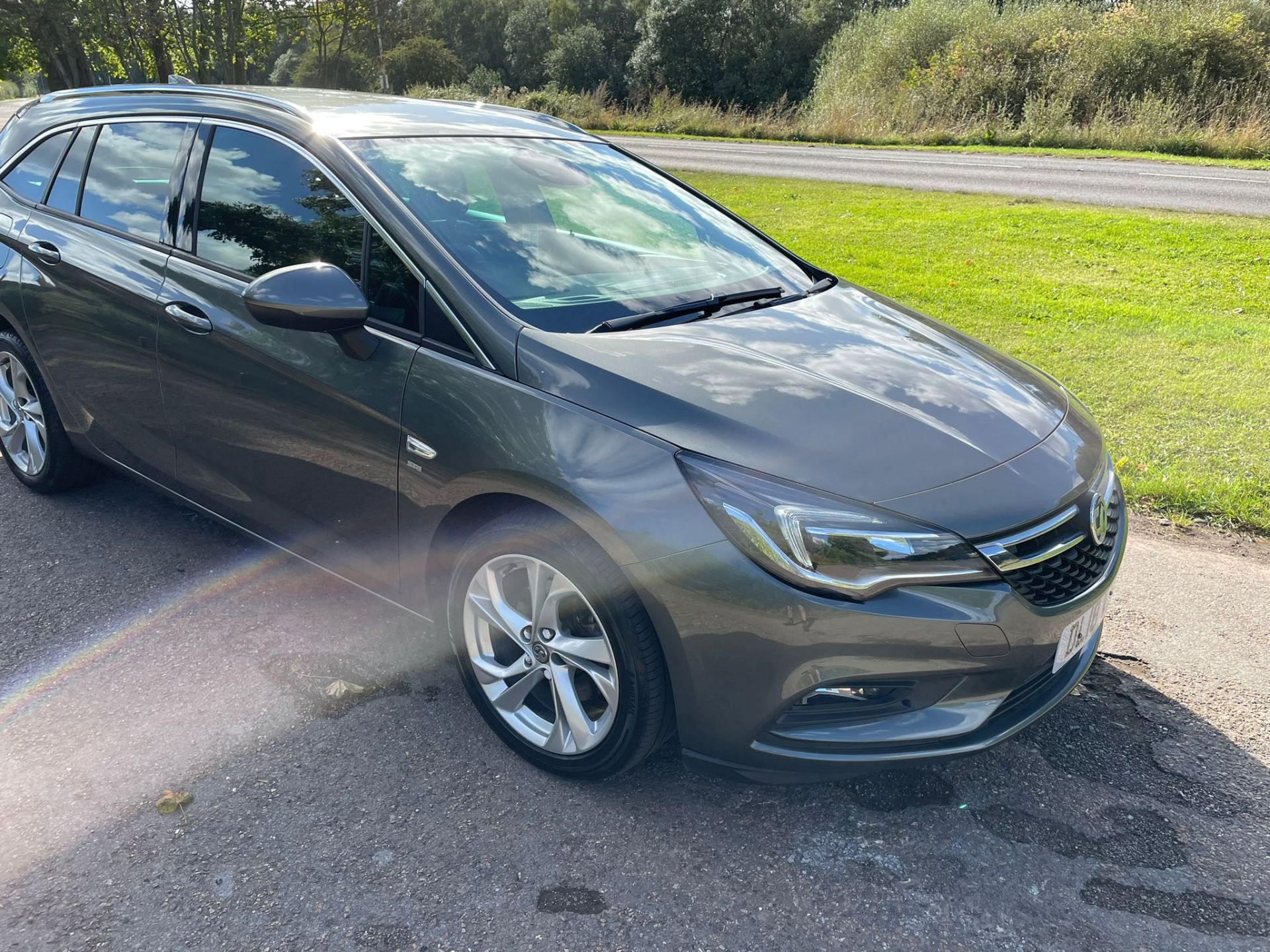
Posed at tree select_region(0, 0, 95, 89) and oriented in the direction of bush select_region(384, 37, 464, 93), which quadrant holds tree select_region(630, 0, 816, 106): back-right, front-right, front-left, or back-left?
front-right

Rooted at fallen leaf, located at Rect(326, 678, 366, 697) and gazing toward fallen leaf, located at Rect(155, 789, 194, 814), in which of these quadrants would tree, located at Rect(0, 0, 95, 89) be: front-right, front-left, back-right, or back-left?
back-right

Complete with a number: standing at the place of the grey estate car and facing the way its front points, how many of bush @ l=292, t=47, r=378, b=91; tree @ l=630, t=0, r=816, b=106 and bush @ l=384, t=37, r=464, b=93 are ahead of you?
0

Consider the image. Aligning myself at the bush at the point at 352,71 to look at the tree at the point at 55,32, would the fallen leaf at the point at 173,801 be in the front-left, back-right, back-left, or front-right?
front-left

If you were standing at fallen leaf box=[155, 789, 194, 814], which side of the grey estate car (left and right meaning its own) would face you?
right

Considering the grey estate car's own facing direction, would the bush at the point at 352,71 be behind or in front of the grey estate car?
behind

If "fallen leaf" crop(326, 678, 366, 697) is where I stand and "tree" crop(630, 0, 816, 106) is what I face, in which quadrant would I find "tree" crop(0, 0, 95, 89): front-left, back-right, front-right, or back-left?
front-left

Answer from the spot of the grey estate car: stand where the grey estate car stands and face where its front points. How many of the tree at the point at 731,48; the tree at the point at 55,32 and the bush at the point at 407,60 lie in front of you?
0

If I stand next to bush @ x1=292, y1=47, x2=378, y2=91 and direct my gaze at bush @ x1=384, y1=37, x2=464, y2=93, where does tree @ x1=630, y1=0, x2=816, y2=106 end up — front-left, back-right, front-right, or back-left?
front-right

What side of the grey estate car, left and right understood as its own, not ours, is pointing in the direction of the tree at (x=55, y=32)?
back
